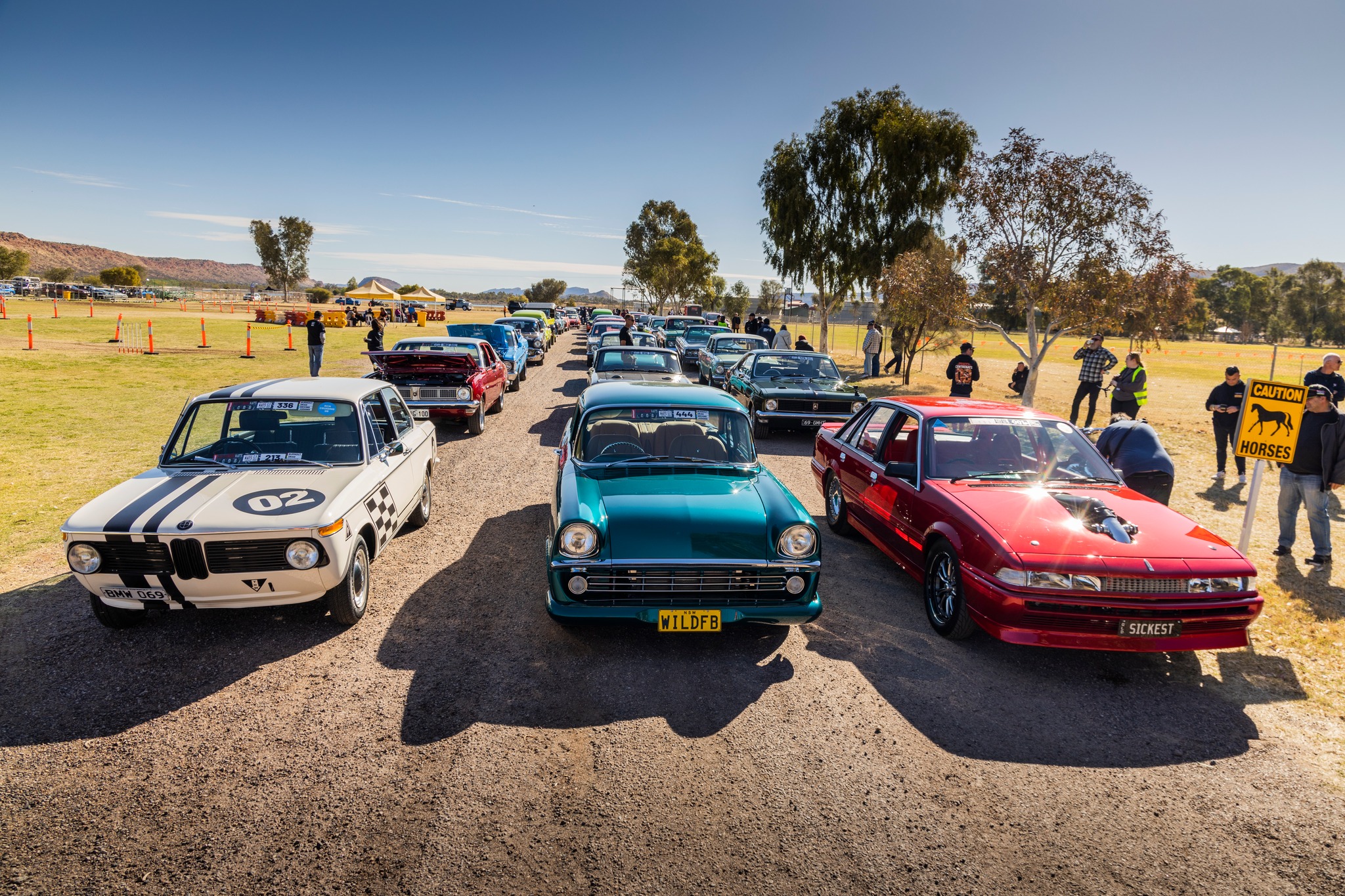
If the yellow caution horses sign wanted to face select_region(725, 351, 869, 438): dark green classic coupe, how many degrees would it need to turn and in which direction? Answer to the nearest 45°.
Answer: approximately 135° to its right

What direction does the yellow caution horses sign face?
toward the camera

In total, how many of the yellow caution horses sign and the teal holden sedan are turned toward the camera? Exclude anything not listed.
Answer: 2

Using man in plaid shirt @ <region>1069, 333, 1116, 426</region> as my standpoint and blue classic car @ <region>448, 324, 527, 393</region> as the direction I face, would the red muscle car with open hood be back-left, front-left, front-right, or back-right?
front-left

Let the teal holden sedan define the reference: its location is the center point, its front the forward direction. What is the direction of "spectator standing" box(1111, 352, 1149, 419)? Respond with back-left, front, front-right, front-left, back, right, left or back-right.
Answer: back-left

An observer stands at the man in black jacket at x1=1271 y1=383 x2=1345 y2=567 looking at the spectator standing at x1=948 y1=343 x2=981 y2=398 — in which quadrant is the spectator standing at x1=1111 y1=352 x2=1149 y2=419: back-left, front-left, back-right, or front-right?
front-right

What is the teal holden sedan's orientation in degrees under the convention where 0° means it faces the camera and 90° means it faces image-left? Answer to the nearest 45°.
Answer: approximately 0°

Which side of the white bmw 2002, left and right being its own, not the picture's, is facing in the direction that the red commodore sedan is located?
left

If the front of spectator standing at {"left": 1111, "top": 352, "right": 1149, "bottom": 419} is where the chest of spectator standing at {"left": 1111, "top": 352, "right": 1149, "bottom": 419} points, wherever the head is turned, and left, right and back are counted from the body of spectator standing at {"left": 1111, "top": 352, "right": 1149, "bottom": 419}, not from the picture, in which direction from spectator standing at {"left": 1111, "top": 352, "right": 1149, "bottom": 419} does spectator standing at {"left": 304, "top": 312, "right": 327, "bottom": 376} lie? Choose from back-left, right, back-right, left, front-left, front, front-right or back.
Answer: front-right

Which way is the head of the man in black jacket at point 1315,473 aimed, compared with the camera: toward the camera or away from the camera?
toward the camera

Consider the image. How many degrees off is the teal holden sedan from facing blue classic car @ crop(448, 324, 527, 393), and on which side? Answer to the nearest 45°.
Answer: approximately 180°

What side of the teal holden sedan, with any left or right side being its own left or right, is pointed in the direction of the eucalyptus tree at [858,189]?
back

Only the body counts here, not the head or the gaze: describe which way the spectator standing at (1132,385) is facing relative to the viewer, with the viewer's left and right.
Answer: facing the viewer and to the left of the viewer

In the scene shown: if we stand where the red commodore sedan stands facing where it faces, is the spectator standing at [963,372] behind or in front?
behind

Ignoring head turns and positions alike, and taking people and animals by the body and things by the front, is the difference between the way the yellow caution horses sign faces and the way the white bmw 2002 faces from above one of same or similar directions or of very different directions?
same or similar directions

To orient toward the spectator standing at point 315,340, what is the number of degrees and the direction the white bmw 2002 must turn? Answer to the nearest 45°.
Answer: approximately 135° to its right

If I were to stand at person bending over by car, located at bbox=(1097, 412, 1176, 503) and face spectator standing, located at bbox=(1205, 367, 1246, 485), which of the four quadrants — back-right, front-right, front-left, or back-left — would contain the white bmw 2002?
back-left

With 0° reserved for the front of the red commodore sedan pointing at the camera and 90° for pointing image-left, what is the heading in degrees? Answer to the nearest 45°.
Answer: approximately 315°
